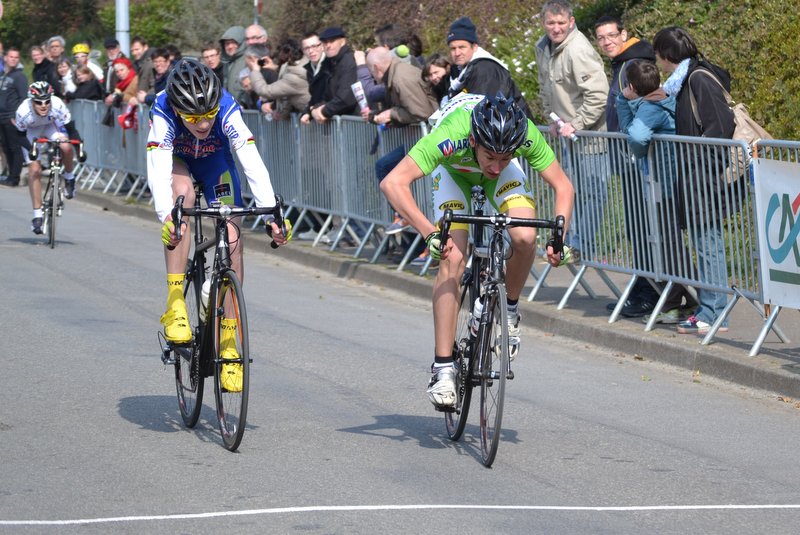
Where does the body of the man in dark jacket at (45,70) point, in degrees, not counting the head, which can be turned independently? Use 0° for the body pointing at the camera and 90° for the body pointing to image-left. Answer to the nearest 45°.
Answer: approximately 45°

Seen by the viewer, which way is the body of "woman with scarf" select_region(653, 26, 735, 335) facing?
to the viewer's left

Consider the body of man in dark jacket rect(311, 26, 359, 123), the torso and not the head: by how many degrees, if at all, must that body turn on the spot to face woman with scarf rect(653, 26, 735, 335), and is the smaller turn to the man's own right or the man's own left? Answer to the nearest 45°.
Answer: approximately 90° to the man's own left

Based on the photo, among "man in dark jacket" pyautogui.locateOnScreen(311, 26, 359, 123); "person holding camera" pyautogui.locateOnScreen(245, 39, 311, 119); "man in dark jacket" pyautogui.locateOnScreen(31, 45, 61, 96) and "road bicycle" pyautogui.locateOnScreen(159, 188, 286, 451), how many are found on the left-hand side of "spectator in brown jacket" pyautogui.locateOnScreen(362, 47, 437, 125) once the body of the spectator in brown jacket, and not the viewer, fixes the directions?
1

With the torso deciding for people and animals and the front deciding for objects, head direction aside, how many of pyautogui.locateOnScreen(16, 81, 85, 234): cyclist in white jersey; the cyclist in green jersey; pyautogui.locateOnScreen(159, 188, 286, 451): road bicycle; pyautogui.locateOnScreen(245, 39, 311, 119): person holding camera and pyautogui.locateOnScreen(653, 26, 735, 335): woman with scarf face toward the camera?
3

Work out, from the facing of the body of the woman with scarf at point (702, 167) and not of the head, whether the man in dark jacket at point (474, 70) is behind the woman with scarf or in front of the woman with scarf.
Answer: in front

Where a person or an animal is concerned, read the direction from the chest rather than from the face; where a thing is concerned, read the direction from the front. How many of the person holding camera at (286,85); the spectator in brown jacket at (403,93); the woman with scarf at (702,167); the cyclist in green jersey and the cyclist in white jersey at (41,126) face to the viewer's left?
3

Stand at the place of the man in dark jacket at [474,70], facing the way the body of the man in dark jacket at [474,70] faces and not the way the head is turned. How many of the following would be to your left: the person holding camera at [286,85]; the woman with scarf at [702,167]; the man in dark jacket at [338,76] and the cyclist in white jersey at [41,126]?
1

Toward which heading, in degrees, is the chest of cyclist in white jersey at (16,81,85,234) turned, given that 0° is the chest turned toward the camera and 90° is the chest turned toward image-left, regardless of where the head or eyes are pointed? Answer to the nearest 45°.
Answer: approximately 0°

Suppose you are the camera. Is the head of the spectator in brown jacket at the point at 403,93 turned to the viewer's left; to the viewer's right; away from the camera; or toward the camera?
to the viewer's left

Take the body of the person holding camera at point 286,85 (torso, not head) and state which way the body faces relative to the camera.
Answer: to the viewer's left

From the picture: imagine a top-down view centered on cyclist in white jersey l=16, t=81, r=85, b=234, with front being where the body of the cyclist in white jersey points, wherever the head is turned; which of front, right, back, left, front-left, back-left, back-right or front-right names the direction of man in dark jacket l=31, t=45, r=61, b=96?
back
